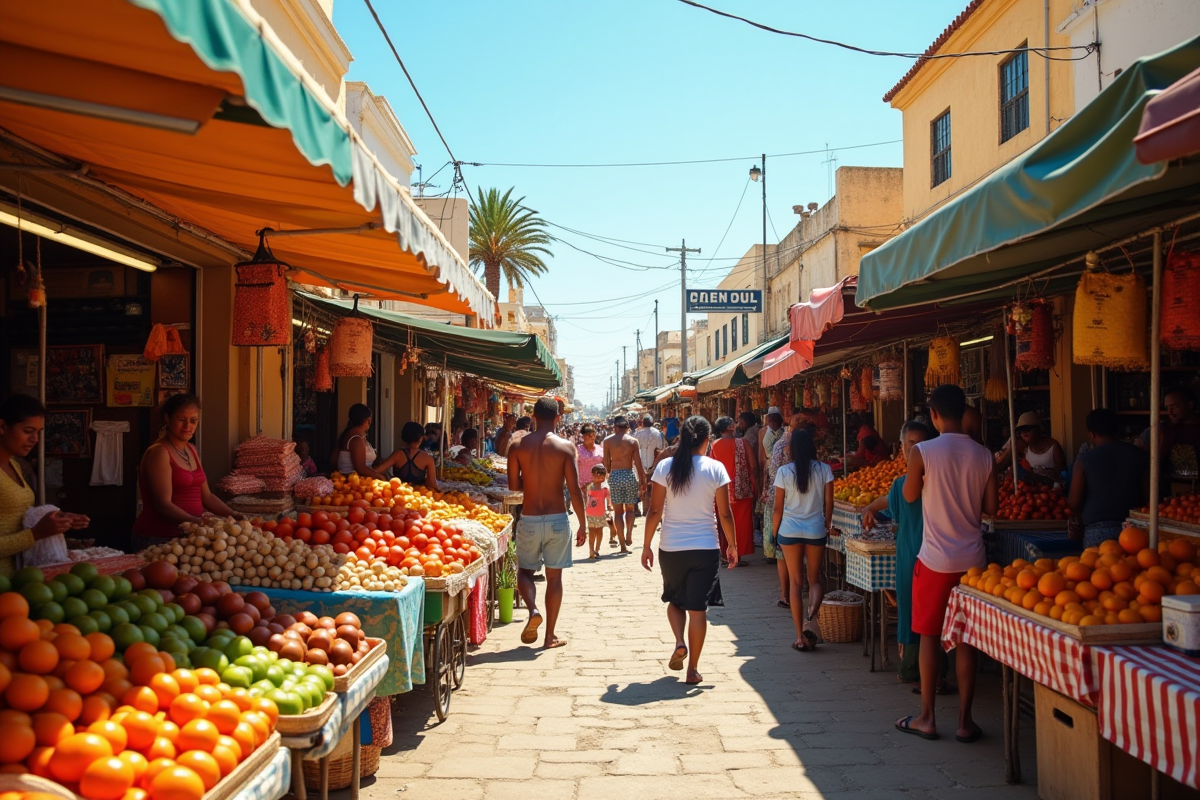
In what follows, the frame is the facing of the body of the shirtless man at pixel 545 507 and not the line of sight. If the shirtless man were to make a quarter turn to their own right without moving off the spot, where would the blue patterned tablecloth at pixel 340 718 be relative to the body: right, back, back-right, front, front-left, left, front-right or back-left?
right

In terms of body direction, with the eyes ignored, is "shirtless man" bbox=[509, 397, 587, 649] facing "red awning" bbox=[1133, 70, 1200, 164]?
no

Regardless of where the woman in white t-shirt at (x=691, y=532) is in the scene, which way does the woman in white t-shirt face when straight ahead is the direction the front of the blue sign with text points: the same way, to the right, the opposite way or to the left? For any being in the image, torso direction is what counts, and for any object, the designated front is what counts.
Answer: the opposite way

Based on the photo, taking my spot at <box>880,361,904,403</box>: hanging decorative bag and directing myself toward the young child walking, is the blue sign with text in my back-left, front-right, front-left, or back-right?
front-right

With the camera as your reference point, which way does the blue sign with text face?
facing the viewer

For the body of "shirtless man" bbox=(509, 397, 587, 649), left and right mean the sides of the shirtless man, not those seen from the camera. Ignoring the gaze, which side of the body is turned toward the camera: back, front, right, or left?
back

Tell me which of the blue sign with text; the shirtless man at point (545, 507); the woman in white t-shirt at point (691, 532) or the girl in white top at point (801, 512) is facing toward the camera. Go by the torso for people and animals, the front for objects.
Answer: the blue sign with text

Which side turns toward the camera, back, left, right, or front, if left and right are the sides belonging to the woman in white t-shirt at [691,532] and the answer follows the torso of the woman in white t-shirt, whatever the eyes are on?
back

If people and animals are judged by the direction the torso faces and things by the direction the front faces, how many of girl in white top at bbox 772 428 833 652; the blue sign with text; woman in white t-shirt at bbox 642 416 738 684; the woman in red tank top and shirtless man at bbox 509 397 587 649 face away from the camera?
3

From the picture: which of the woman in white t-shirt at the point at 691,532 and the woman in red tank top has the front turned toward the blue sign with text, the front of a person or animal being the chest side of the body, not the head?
the woman in white t-shirt

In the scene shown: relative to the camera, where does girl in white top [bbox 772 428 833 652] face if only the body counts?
away from the camera

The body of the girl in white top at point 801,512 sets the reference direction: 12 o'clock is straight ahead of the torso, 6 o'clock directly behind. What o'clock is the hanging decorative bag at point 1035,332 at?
The hanging decorative bag is roughly at 4 o'clock from the girl in white top.

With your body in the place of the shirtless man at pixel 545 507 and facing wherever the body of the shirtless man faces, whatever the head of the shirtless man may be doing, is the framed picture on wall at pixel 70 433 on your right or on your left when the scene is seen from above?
on your left

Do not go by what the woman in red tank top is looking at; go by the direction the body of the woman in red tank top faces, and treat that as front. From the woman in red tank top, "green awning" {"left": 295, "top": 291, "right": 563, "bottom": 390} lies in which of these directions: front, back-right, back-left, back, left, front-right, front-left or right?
left

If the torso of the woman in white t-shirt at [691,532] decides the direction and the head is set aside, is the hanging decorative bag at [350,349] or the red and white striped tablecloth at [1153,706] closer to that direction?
the hanging decorative bag

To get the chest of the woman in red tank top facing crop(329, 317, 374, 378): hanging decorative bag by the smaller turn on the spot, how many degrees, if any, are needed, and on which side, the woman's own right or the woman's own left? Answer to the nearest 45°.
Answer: approximately 90° to the woman's own left

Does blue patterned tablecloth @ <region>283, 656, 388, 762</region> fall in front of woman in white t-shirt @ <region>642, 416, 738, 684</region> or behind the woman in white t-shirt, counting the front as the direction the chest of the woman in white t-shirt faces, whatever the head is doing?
behind

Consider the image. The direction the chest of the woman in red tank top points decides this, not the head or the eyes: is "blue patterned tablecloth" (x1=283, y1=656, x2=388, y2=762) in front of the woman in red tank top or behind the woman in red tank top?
in front

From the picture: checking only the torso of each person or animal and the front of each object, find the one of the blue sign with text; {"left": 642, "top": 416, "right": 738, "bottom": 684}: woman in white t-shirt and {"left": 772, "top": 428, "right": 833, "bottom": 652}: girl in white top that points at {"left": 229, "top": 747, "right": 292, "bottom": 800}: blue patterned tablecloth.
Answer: the blue sign with text

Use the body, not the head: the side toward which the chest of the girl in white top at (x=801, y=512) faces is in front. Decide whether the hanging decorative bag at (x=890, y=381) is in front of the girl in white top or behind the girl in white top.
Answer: in front
